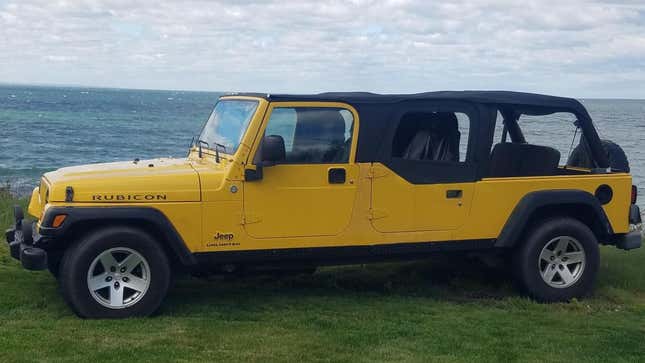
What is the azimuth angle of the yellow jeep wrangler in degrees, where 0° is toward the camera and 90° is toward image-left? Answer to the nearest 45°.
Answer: approximately 90°
